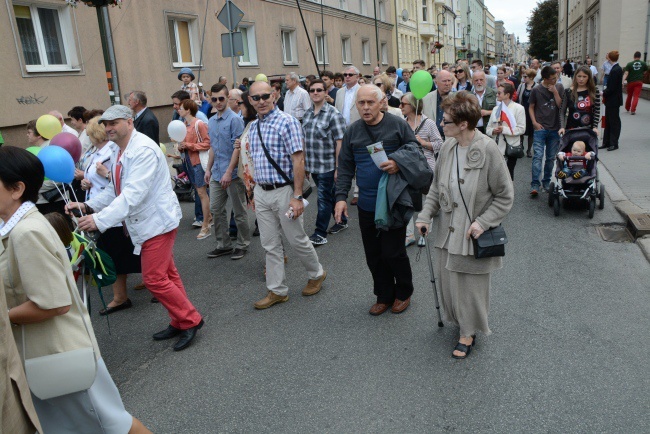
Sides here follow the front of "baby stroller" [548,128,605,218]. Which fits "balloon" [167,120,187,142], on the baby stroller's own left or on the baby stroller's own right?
on the baby stroller's own right

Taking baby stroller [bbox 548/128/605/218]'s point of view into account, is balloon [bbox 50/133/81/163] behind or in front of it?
in front

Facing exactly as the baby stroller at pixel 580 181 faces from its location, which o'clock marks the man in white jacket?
The man in white jacket is roughly at 1 o'clock from the baby stroller.

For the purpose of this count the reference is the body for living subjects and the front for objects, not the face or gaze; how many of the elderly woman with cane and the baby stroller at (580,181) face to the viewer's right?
0

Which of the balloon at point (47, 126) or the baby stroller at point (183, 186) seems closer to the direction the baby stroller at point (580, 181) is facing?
the balloon

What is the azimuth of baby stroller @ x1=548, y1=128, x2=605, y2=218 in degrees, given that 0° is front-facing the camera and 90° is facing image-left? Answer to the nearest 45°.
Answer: approximately 0°

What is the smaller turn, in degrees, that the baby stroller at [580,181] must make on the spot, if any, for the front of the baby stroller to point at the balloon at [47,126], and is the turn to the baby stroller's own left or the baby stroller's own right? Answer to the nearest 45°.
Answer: approximately 45° to the baby stroller's own right

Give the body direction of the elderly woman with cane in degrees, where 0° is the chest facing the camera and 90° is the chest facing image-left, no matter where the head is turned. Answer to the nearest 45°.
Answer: approximately 45°

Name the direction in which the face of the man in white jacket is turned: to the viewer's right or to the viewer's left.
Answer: to the viewer's left

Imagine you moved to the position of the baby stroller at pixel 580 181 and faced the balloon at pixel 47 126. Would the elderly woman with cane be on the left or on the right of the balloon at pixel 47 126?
left

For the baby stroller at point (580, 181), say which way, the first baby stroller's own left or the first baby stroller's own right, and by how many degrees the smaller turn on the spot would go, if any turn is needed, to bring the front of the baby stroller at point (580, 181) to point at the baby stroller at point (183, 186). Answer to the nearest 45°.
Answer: approximately 90° to the first baby stroller's own right

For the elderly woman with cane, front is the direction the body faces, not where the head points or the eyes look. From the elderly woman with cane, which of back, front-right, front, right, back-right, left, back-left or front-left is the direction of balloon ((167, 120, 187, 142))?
right

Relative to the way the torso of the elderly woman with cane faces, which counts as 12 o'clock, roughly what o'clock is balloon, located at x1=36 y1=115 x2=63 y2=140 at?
The balloon is roughly at 2 o'clock from the elderly woman with cane.
